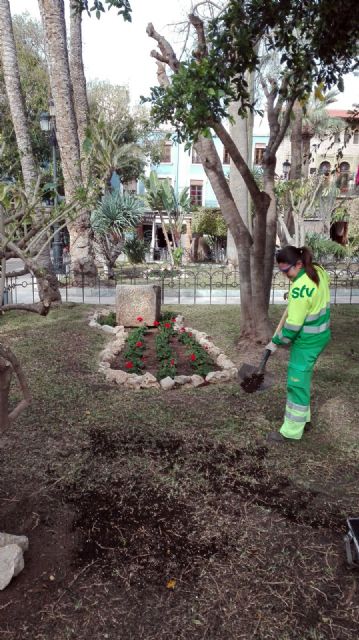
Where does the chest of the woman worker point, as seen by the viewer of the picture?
to the viewer's left

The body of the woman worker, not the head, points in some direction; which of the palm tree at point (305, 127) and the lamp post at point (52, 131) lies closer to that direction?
the lamp post

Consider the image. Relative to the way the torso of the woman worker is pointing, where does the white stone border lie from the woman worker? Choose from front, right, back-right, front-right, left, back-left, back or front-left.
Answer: front-right

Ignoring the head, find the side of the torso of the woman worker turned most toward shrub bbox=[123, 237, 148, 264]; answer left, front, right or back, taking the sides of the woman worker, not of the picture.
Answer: right

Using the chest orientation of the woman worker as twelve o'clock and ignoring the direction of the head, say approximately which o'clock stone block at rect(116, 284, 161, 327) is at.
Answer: The stone block is roughly at 2 o'clock from the woman worker.

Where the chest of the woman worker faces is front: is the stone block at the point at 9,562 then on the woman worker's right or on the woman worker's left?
on the woman worker's left

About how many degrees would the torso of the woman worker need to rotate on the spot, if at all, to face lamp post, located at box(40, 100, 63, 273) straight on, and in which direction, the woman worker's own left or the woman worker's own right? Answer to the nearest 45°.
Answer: approximately 45° to the woman worker's own right

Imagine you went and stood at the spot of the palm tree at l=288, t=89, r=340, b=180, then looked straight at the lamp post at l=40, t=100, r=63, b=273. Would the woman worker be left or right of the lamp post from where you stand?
left

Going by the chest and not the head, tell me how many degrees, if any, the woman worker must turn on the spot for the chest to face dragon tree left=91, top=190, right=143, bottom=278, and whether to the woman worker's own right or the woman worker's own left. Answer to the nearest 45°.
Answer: approximately 45° to the woman worker's own right
